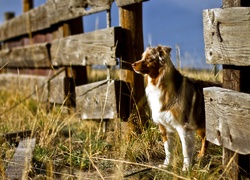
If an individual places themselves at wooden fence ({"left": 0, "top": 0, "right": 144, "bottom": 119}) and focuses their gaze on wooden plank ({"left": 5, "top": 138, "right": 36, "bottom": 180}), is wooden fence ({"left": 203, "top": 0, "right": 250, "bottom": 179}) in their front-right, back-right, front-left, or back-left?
front-left

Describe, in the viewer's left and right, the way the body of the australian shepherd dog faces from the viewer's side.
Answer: facing the viewer and to the left of the viewer

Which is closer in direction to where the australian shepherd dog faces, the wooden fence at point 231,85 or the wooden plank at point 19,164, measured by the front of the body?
the wooden plank

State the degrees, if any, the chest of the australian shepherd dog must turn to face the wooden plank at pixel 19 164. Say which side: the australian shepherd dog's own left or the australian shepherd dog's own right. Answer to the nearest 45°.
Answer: approximately 45° to the australian shepherd dog's own right

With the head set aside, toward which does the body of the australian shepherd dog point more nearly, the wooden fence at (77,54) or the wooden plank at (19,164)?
the wooden plank

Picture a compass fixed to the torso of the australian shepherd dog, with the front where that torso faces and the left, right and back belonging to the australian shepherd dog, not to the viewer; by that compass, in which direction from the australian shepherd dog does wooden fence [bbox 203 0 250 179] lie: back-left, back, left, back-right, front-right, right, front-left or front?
left

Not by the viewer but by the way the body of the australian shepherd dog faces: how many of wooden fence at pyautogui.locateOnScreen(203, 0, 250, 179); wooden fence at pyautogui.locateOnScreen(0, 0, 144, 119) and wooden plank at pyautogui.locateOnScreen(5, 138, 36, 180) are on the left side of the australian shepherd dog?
1

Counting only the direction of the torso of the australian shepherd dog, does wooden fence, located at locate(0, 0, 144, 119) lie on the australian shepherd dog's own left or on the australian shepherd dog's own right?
on the australian shepherd dog's own right

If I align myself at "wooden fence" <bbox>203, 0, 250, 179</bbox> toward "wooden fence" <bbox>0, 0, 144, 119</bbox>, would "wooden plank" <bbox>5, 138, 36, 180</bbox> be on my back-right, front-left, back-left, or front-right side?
front-left

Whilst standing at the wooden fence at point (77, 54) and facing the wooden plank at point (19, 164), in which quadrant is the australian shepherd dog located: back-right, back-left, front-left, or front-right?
front-left
